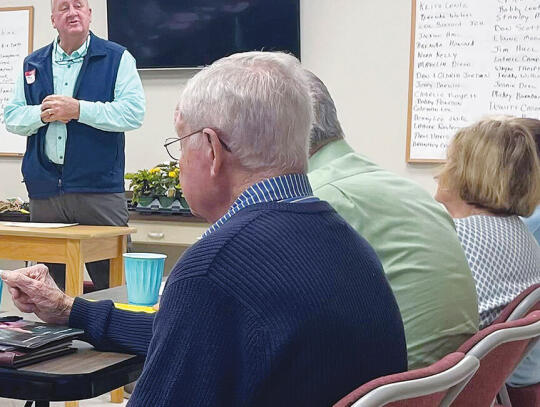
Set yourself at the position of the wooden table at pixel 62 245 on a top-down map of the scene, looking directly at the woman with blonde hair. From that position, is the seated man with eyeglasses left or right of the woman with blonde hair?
right

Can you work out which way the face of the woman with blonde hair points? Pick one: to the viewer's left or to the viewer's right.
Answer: to the viewer's left

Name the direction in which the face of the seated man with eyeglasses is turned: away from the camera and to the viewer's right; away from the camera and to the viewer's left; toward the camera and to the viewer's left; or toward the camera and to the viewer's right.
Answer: away from the camera and to the viewer's left

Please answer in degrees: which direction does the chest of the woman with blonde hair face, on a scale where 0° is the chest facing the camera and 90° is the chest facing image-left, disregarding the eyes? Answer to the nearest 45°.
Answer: approximately 135°

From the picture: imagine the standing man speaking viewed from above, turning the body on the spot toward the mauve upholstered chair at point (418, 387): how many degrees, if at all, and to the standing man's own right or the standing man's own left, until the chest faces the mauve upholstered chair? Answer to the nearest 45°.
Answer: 0° — they already face it

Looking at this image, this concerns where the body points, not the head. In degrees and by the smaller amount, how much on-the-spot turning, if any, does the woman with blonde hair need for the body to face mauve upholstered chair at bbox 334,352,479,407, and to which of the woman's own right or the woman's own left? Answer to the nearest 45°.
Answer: approximately 135° to the woman's own left

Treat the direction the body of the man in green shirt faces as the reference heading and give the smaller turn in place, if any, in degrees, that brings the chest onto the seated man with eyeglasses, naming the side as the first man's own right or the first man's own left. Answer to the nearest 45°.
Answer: approximately 135° to the first man's own left
